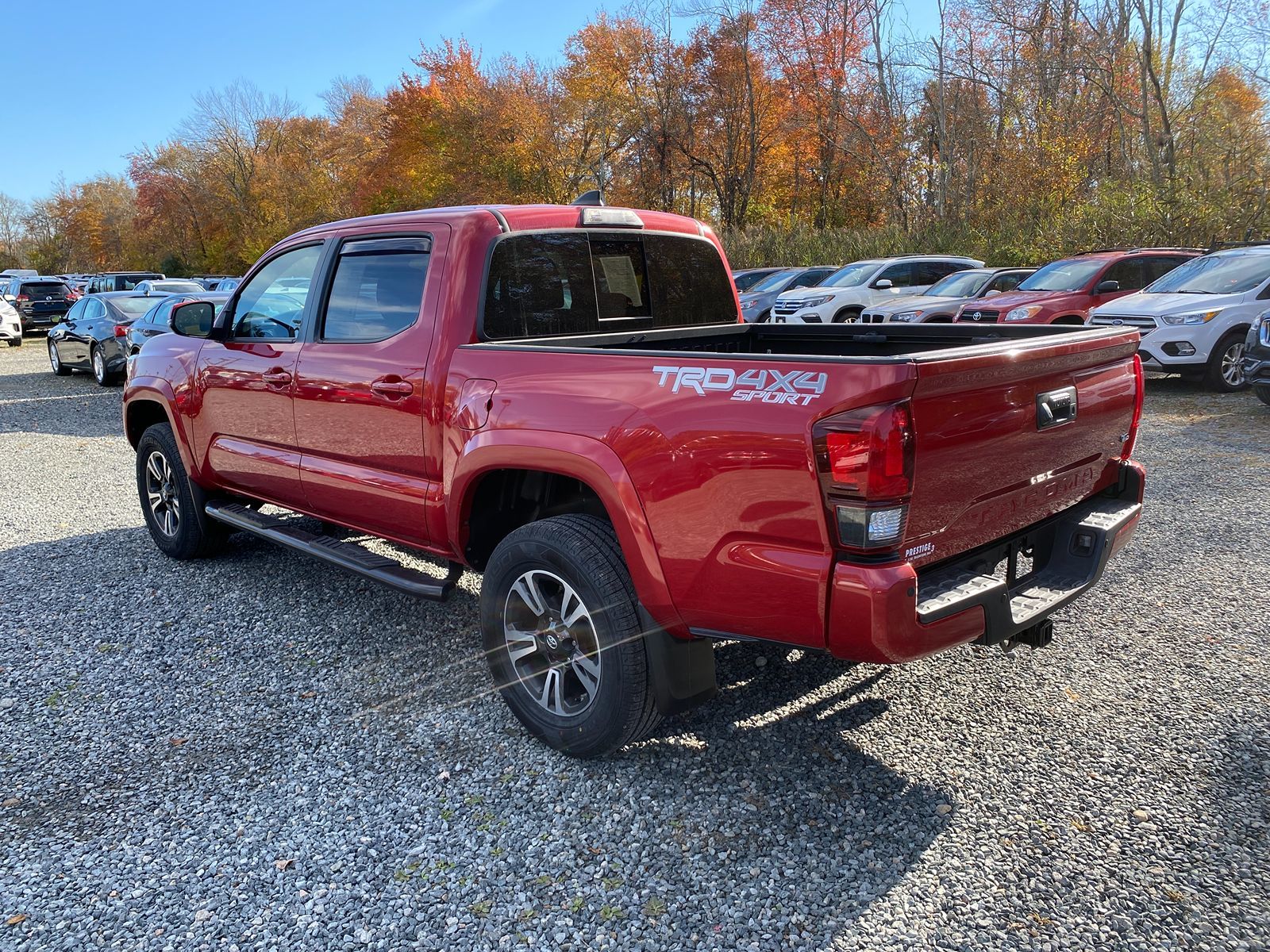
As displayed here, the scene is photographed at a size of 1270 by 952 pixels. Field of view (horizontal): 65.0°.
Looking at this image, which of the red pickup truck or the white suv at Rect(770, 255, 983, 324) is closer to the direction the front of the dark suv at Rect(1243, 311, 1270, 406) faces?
the red pickup truck

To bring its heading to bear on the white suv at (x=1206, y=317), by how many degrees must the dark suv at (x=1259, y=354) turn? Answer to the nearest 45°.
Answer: approximately 135° to its right

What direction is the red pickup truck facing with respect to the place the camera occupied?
facing away from the viewer and to the left of the viewer

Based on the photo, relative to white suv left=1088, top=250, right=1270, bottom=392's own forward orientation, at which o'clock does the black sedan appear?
The black sedan is roughly at 1 o'clock from the white suv.

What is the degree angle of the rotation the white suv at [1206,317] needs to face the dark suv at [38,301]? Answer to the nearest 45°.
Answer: approximately 45° to its right

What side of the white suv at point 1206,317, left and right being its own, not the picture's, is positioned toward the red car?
right

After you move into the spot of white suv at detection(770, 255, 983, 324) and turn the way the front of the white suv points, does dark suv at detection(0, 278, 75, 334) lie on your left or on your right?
on your right
